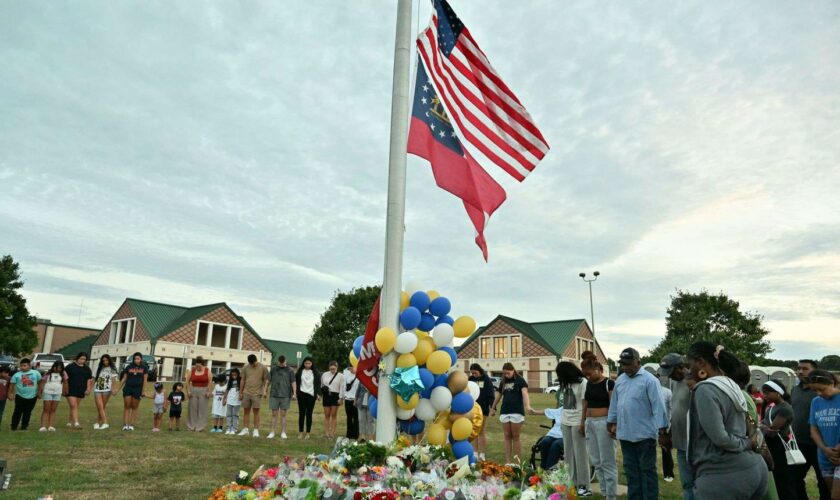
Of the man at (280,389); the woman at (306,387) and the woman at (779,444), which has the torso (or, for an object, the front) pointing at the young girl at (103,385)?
the woman at (779,444)

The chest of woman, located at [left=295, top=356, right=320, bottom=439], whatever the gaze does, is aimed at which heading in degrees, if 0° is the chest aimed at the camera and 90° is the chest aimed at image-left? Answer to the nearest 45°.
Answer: approximately 0°

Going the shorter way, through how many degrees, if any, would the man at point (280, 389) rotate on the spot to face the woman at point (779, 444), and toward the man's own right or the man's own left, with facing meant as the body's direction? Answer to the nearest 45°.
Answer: approximately 45° to the man's own left

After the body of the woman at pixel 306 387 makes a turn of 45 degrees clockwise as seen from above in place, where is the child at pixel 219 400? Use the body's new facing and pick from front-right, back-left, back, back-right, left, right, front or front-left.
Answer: right

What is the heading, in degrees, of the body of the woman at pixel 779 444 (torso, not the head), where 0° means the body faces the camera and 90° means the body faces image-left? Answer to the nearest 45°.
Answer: approximately 90°

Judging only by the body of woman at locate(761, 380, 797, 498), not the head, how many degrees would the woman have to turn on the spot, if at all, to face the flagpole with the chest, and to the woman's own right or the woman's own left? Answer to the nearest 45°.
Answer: approximately 45° to the woman's own left

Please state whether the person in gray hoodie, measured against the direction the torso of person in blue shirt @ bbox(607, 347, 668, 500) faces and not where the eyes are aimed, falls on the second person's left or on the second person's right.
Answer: on the second person's left

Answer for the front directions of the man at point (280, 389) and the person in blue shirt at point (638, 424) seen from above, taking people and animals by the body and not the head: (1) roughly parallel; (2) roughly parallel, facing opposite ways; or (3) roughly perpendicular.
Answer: roughly perpendicular

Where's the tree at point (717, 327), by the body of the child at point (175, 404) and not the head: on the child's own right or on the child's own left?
on the child's own left

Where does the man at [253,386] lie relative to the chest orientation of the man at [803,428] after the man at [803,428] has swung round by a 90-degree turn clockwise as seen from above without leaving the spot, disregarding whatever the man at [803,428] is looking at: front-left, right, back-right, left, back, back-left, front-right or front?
front-left
